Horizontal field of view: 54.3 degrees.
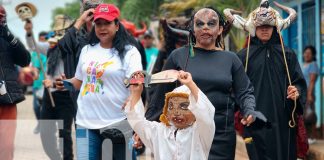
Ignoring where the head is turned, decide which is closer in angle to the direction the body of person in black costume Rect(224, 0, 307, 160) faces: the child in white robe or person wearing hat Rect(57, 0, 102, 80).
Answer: the child in white robe

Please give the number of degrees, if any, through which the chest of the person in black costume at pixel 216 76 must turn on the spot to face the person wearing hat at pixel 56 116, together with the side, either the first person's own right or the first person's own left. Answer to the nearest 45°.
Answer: approximately 135° to the first person's own right

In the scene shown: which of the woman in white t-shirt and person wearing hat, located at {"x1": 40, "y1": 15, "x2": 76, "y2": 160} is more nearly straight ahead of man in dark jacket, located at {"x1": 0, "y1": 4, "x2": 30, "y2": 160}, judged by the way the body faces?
the woman in white t-shirt

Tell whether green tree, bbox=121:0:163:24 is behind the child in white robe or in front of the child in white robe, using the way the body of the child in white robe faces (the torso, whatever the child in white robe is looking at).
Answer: behind

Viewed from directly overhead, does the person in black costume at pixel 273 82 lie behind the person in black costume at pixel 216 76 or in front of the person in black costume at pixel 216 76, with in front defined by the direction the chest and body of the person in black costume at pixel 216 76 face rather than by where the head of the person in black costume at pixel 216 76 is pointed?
behind
